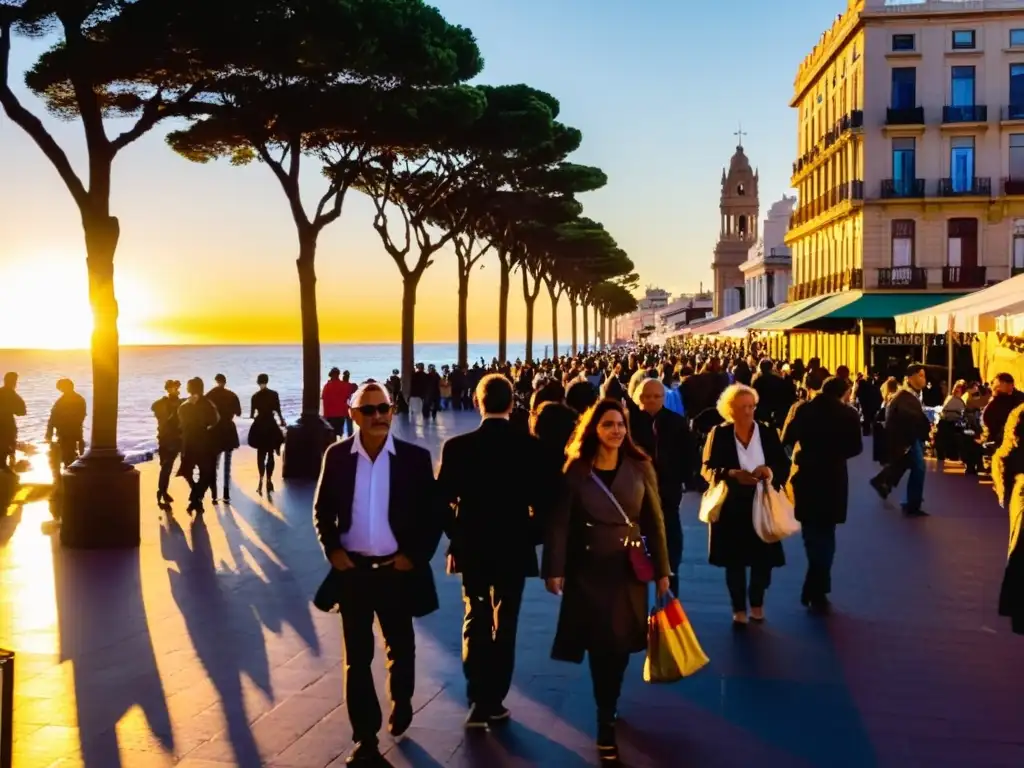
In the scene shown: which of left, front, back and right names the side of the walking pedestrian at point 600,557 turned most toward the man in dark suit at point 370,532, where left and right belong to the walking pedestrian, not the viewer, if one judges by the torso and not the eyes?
right

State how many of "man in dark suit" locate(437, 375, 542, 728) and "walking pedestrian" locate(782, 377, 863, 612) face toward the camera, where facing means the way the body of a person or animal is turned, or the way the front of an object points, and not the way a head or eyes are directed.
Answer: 0

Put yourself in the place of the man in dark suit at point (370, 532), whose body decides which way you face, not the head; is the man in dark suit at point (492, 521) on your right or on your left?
on your left

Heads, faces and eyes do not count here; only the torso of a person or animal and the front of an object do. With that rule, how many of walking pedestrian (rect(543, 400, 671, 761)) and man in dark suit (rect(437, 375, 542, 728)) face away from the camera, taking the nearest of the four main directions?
1

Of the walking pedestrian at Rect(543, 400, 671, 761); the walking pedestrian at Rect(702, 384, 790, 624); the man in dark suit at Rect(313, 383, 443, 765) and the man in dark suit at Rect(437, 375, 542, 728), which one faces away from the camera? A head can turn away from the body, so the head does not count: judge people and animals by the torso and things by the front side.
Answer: the man in dark suit at Rect(437, 375, 542, 728)

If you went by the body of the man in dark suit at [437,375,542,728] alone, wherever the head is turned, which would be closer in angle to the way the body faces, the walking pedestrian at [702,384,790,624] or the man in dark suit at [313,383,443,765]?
the walking pedestrian

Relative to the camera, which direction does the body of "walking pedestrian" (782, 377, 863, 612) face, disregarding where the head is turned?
away from the camera

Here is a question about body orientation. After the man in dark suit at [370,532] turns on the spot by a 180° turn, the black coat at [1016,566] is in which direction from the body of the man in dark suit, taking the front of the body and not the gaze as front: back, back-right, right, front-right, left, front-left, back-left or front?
right

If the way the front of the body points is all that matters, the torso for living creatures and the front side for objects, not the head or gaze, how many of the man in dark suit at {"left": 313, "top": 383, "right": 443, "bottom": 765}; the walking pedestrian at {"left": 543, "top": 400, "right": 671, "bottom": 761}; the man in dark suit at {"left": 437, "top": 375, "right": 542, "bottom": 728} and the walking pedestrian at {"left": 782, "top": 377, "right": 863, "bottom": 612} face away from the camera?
2

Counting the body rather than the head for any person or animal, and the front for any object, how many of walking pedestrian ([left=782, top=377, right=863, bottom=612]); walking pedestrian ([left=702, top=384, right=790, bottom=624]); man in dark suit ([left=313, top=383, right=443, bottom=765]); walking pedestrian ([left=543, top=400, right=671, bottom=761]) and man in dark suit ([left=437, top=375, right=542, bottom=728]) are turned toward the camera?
3

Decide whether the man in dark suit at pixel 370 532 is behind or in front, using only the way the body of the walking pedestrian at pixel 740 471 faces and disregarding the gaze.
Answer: in front

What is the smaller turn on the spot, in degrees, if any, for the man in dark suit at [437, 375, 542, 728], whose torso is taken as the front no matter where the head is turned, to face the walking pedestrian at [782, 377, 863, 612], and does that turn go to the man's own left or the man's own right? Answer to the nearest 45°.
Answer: approximately 45° to the man's own right

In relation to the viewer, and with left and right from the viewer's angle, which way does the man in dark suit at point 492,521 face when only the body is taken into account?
facing away from the viewer

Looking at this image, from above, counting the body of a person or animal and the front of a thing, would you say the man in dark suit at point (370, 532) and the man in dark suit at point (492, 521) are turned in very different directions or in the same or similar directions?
very different directions
